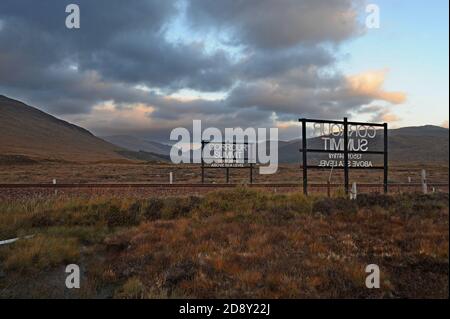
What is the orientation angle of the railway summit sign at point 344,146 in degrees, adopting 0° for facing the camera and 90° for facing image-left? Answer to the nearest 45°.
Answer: approximately 180°

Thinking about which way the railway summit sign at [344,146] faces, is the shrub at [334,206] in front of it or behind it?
behind

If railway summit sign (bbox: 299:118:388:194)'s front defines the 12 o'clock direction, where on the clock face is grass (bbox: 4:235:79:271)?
The grass is roughly at 7 o'clock from the railway summit sign.

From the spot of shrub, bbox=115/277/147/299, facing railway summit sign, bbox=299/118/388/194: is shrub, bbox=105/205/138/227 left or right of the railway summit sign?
left
